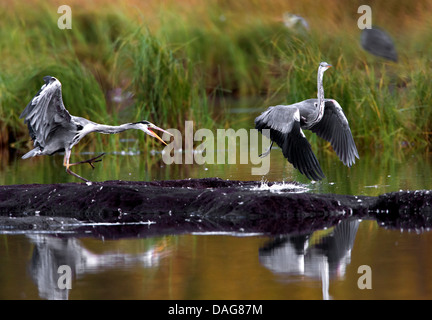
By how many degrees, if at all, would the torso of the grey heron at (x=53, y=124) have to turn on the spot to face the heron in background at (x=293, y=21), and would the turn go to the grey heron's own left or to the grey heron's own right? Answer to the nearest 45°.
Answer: approximately 45° to the grey heron's own left

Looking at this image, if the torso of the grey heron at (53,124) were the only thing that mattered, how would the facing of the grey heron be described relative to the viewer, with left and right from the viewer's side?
facing to the right of the viewer

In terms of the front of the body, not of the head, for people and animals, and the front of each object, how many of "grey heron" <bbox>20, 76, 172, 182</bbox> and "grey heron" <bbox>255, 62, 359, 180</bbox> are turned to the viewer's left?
0
